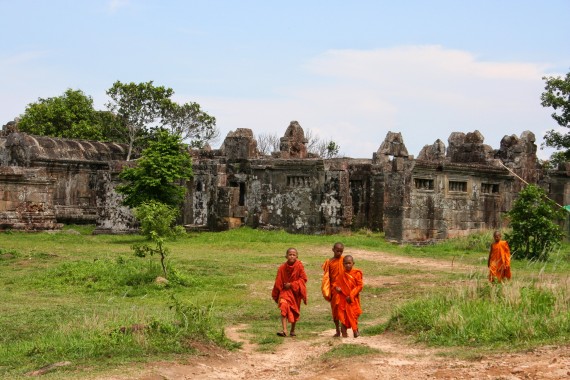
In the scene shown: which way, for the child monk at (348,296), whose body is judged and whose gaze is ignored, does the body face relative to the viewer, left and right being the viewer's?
facing the viewer

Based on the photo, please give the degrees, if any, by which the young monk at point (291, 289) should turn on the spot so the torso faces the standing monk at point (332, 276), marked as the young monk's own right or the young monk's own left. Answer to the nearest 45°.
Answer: approximately 90° to the young monk's own left

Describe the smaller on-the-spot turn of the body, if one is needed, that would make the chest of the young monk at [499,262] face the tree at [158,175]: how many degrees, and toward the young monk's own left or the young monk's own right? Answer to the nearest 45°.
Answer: approximately 135° to the young monk's own right

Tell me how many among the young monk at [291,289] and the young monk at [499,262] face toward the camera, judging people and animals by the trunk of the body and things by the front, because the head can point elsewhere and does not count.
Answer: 2

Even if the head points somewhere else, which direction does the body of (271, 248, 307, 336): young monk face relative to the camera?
toward the camera

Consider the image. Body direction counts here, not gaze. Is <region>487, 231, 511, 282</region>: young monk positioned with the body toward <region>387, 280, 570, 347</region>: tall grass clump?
yes

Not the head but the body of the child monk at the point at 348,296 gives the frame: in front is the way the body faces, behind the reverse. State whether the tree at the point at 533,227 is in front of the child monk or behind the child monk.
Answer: behind

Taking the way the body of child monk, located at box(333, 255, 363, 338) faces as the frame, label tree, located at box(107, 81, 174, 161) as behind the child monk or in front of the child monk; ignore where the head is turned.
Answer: behind

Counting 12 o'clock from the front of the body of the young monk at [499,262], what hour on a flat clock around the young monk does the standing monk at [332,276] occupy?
The standing monk is roughly at 1 o'clock from the young monk.

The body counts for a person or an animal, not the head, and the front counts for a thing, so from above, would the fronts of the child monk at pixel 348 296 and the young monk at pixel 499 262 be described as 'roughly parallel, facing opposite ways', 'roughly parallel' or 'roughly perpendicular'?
roughly parallel

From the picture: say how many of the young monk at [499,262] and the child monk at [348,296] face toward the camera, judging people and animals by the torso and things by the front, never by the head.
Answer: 2

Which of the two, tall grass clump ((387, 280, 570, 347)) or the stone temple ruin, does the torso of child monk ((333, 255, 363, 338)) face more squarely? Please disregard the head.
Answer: the tall grass clump
